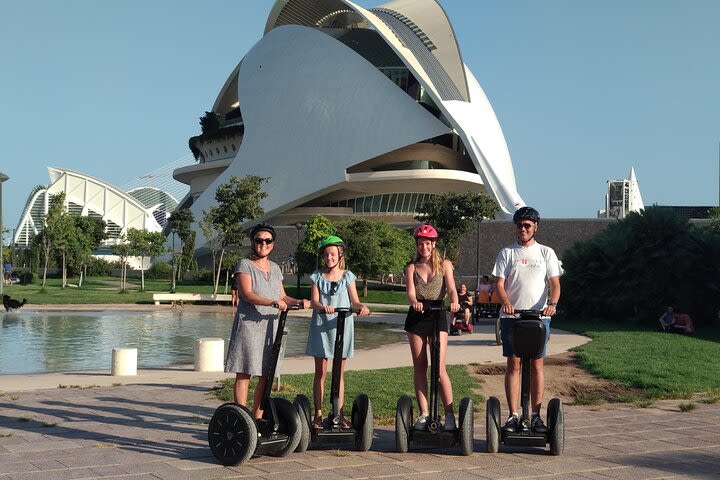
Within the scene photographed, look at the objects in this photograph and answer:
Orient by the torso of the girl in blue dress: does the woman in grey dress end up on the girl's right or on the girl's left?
on the girl's right

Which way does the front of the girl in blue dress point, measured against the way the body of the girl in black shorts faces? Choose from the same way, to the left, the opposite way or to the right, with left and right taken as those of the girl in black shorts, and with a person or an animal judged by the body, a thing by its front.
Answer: the same way

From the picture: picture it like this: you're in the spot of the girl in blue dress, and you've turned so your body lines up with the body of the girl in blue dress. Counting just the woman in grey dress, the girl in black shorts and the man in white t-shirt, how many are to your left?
2

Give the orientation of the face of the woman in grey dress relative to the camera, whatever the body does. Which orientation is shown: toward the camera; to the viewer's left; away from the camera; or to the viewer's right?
toward the camera

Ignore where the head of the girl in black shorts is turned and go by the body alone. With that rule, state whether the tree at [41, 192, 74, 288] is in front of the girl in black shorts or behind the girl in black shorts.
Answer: behind

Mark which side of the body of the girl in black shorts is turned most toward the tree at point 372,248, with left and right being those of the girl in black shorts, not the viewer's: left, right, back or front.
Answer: back

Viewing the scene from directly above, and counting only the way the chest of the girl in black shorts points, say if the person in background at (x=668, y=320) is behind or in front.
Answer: behind

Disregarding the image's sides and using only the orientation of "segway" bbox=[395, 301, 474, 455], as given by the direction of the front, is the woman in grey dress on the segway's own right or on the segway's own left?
on the segway's own right

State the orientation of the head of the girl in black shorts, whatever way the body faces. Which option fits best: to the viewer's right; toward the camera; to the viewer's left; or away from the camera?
toward the camera

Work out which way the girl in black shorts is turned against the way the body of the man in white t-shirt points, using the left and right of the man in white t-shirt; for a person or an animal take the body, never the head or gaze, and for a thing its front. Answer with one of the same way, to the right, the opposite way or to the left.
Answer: the same way

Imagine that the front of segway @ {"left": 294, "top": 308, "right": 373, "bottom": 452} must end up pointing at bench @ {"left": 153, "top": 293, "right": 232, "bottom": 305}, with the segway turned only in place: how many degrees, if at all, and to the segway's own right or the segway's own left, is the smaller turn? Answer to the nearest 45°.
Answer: approximately 180°

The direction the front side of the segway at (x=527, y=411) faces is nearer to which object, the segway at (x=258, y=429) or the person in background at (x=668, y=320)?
the segway

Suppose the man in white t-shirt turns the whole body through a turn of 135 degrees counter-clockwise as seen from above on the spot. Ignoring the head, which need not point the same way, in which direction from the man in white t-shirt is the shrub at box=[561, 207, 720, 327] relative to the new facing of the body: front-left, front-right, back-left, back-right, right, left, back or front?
front-left

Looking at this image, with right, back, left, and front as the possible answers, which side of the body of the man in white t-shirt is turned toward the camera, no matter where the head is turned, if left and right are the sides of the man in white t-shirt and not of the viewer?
front

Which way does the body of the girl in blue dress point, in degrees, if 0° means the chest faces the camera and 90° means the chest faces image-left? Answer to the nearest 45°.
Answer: approximately 0°

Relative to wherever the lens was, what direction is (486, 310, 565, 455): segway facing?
facing the viewer

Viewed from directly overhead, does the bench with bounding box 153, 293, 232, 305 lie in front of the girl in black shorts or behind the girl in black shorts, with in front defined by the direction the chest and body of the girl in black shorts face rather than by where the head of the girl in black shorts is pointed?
behind

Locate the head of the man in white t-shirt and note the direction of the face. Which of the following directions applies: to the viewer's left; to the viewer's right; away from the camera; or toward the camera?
toward the camera

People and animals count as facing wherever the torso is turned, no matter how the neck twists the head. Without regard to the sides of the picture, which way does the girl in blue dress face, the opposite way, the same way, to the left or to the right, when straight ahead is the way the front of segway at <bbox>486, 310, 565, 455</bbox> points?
the same way

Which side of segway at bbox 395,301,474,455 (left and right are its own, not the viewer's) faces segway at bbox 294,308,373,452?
right
